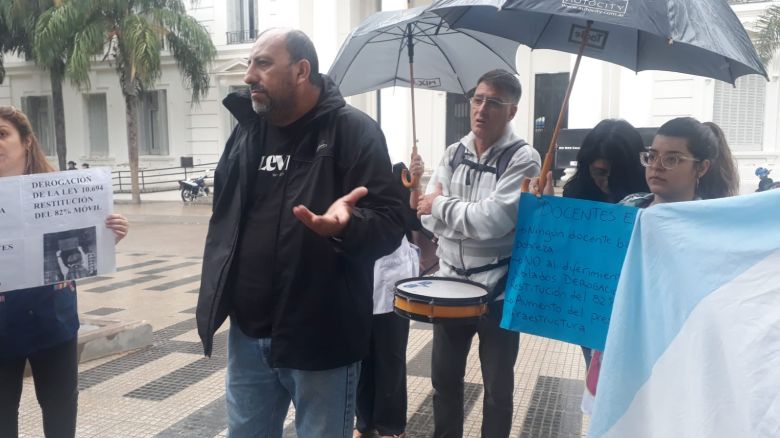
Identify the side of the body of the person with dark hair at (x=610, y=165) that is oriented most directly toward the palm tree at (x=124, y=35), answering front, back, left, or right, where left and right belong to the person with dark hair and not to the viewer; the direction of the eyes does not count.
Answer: right

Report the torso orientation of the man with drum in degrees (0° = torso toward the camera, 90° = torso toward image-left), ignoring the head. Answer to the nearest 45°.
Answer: approximately 45°

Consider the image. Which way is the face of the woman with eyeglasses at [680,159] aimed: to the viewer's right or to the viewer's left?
to the viewer's left

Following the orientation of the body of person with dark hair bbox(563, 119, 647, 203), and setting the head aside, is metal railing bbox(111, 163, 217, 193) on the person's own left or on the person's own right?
on the person's own right

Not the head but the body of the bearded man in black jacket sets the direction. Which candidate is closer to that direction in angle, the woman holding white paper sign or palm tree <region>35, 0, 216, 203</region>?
the woman holding white paper sign

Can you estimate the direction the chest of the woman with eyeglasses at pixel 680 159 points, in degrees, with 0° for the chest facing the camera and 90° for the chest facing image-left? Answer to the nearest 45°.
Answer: approximately 45°

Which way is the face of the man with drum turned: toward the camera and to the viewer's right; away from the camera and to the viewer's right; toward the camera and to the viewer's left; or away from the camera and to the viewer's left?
toward the camera and to the viewer's left

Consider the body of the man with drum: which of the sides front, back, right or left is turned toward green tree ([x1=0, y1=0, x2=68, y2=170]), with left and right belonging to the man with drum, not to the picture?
right

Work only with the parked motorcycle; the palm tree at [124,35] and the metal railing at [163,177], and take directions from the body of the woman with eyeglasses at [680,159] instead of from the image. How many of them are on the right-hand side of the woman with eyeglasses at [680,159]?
3
